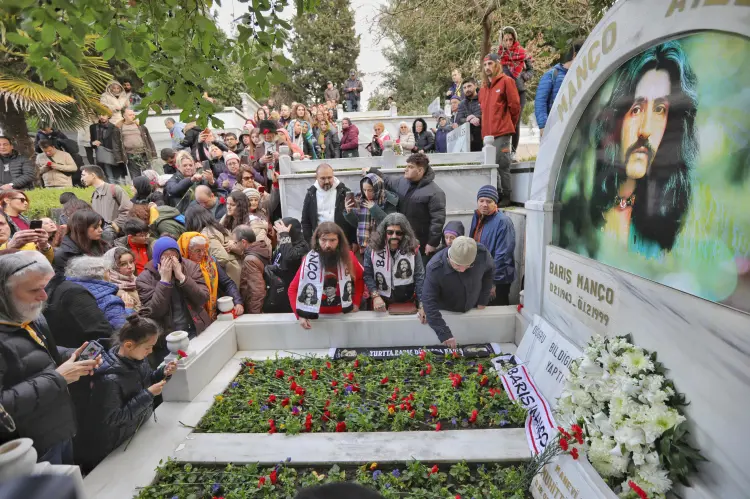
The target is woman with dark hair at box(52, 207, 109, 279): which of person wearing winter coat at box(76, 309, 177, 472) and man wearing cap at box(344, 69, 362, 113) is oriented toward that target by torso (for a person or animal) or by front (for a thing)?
the man wearing cap

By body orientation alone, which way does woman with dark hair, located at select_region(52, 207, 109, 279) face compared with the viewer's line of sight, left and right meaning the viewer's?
facing to the right of the viewer

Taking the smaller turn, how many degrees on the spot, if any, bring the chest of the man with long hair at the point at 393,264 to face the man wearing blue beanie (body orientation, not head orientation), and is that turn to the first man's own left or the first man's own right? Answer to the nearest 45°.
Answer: approximately 90° to the first man's own left

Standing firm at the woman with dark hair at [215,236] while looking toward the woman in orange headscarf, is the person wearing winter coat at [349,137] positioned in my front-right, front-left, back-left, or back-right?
back-left

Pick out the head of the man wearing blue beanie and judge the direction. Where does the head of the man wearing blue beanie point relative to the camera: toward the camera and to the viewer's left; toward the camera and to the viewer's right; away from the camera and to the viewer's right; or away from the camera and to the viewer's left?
toward the camera and to the viewer's left

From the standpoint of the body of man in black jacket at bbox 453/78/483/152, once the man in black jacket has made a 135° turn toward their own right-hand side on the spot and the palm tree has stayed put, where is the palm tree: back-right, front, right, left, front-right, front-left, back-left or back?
front-left

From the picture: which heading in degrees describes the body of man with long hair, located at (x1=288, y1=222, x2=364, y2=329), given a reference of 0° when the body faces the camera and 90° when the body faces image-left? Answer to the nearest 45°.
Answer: approximately 0°

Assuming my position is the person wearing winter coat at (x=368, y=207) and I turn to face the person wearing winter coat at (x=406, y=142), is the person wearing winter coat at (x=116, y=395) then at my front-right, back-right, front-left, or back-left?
back-left
